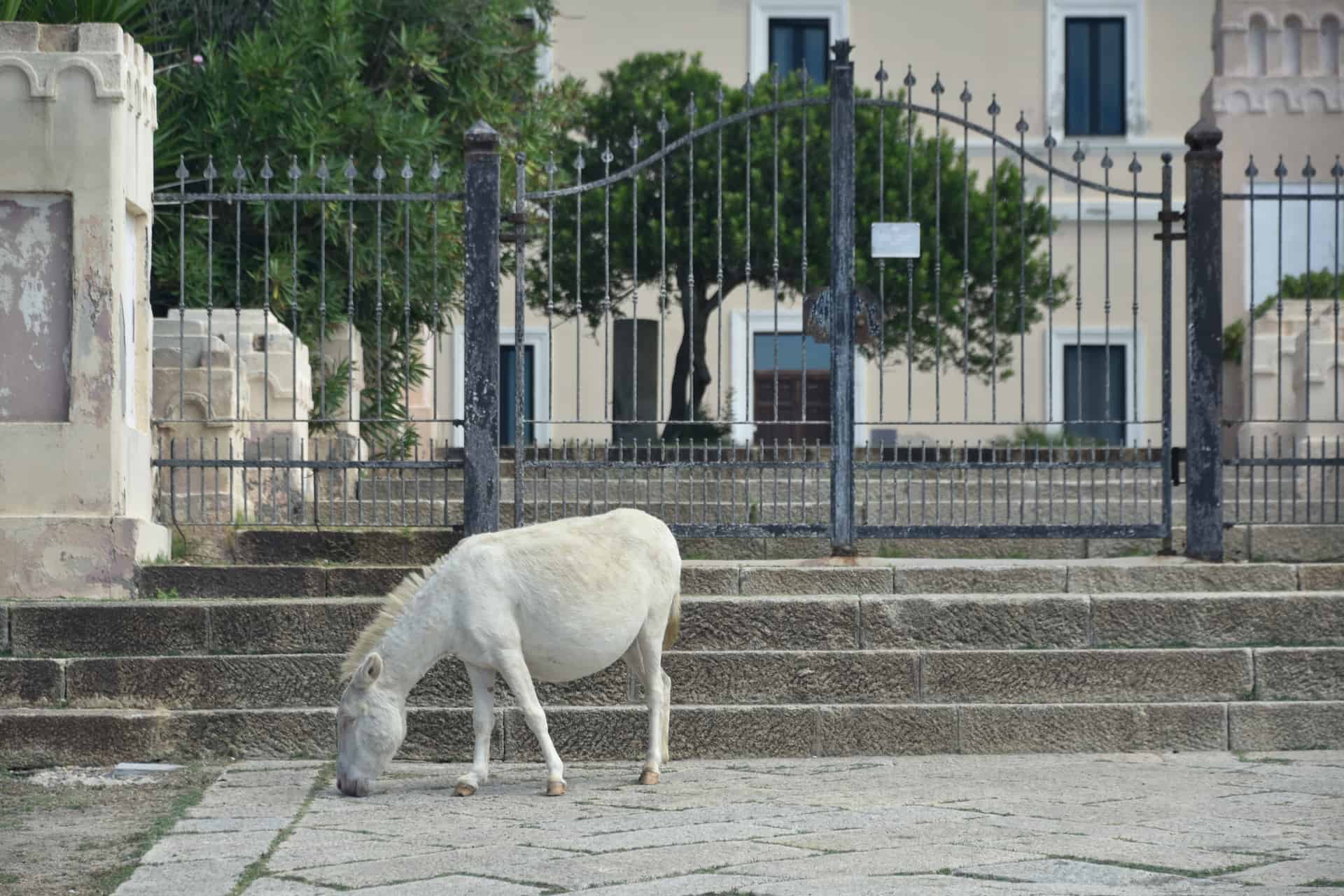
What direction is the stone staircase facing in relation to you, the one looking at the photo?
facing the viewer

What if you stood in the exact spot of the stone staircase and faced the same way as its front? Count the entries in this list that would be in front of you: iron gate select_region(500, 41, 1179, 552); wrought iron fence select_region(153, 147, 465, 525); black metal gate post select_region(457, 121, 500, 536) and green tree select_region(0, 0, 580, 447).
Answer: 0

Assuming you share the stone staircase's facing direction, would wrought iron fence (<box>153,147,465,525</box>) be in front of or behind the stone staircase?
behind

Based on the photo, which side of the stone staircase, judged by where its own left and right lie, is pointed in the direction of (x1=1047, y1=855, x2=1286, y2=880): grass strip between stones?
front

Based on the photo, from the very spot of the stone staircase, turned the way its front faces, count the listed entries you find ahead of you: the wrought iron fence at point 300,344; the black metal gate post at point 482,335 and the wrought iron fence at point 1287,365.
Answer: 0

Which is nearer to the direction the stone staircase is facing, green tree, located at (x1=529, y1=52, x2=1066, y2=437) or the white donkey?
the white donkey

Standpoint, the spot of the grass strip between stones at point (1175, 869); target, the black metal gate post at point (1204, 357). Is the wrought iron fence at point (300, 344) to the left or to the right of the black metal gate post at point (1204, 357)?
left

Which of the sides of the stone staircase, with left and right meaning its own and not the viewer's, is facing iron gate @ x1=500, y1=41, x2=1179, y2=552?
back

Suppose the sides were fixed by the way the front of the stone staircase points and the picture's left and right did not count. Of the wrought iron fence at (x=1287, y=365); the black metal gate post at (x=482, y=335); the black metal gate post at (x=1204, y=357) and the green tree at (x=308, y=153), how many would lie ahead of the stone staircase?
0

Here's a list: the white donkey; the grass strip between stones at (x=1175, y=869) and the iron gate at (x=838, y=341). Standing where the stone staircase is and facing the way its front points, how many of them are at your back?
1

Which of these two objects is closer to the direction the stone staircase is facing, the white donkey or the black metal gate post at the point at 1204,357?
the white donkey

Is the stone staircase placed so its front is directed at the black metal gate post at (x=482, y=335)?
no

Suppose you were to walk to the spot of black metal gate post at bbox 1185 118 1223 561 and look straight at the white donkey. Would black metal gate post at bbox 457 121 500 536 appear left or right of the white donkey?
right

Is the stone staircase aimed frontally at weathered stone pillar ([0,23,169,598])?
no

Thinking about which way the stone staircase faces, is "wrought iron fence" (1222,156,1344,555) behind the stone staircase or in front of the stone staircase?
behind

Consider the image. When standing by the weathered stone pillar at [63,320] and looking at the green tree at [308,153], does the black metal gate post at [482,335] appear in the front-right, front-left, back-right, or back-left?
front-right
